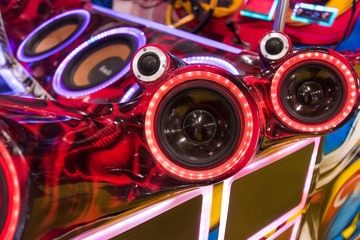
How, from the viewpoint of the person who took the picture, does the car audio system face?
facing the viewer

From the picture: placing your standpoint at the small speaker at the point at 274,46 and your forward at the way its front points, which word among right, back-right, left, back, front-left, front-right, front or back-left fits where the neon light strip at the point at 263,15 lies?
back
